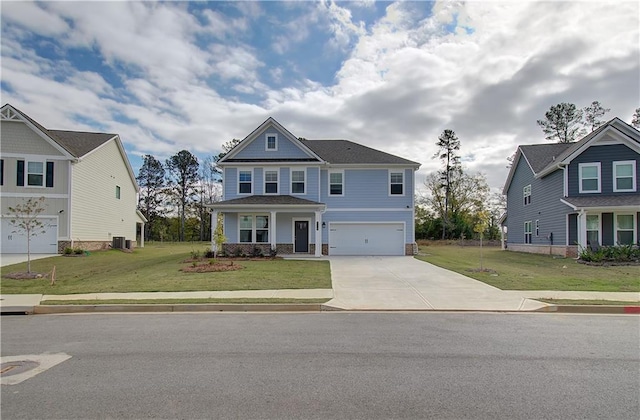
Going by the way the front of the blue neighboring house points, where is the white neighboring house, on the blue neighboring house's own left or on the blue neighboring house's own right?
on the blue neighboring house's own right

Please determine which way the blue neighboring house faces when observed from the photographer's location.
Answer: facing the viewer and to the right of the viewer

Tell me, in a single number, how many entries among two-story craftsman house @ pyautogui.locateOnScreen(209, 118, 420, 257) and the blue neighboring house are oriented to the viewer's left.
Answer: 0

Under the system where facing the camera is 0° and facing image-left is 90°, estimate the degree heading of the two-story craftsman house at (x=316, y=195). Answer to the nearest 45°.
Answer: approximately 0°

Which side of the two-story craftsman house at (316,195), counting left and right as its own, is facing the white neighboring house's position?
right

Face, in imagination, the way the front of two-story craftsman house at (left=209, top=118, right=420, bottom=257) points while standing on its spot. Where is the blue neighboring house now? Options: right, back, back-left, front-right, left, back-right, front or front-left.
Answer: left
